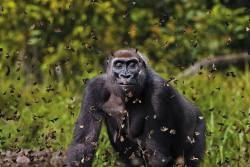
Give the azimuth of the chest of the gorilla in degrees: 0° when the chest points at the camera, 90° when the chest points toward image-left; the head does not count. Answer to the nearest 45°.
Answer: approximately 45°
